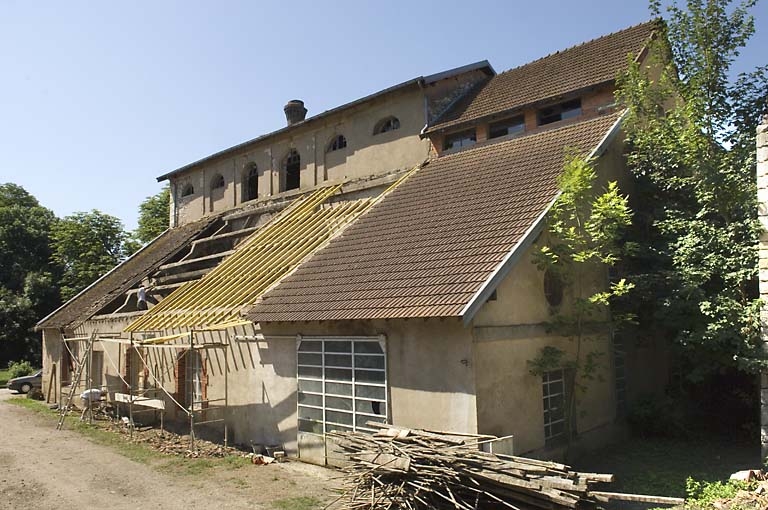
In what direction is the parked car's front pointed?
to the viewer's left

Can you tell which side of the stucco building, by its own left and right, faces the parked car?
right

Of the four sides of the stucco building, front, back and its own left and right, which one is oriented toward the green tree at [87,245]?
right

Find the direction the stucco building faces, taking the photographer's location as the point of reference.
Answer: facing the viewer and to the left of the viewer

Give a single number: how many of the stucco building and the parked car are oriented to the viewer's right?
0
